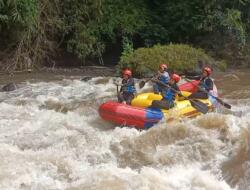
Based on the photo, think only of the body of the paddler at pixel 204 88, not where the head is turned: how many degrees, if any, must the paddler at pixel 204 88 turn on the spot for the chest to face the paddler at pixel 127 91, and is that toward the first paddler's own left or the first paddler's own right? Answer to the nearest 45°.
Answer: approximately 45° to the first paddler's own left

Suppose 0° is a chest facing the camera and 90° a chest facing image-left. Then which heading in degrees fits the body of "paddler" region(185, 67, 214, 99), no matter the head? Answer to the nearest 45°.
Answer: approximately 90°

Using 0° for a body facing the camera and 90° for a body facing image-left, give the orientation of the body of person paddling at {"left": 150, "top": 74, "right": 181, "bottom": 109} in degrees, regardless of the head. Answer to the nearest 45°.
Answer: approximately 90°
